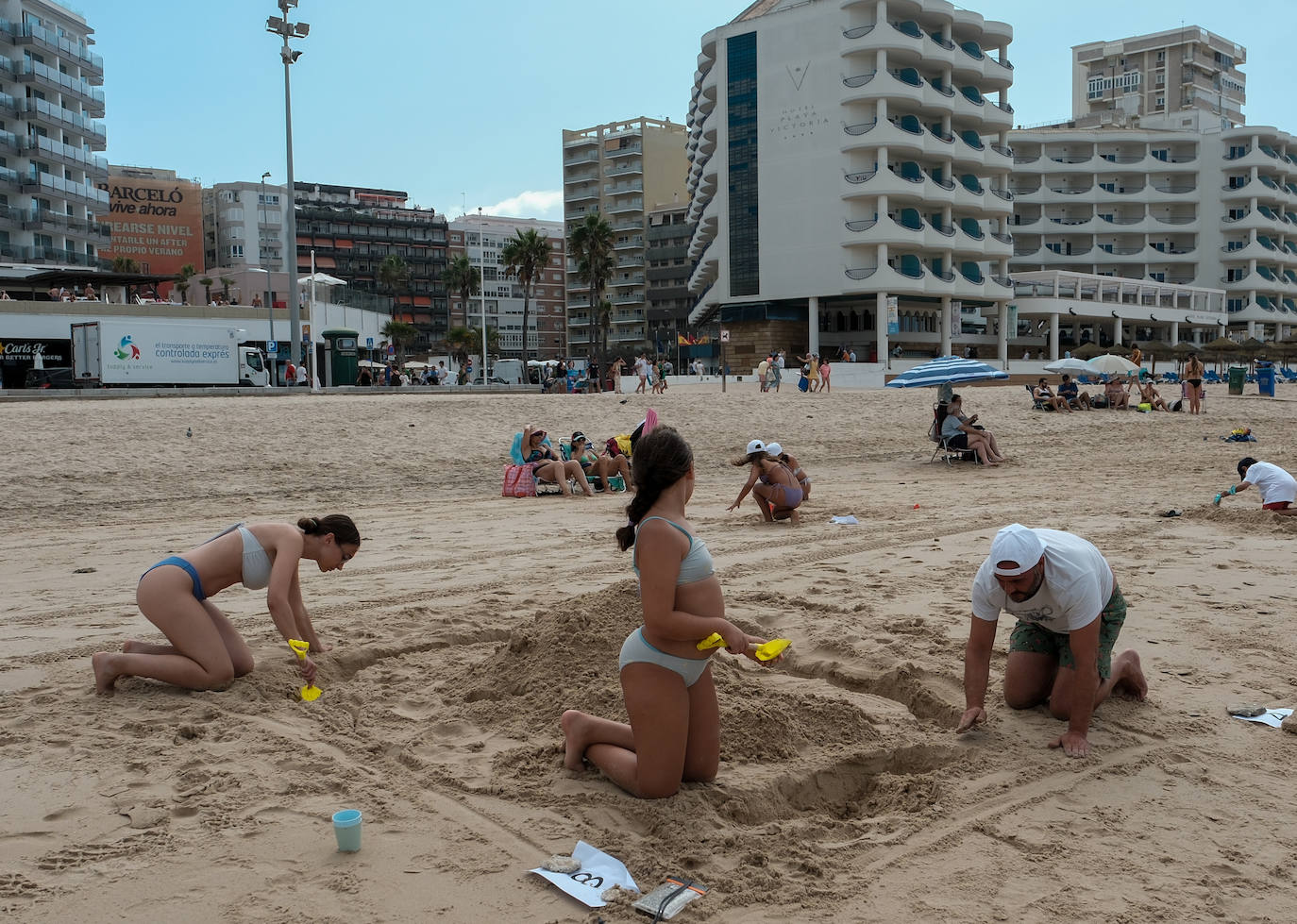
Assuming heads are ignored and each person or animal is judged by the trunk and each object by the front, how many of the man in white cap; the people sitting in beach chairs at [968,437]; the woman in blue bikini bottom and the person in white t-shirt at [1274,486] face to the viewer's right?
2

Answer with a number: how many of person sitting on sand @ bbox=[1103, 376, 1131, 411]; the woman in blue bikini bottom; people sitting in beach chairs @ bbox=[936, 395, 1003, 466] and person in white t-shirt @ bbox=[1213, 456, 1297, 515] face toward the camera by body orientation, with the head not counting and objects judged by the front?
1

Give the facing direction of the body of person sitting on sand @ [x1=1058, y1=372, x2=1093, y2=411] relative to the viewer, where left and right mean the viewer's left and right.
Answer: facing the viewer and to the right of the viewer

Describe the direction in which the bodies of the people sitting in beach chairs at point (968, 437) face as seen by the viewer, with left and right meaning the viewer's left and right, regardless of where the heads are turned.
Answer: facing to the right of the viewer

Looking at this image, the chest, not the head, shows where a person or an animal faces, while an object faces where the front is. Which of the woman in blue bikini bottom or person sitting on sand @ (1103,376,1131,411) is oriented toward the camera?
the person sitting on sand

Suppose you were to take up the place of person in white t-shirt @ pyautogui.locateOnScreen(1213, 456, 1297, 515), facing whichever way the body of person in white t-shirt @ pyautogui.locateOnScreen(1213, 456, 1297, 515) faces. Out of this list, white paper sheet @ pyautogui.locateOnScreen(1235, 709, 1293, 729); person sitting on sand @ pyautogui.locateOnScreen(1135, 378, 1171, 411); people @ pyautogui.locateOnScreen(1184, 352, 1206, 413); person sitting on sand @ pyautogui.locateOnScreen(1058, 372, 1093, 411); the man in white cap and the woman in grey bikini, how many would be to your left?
3

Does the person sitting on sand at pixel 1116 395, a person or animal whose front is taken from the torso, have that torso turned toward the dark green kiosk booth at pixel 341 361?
no

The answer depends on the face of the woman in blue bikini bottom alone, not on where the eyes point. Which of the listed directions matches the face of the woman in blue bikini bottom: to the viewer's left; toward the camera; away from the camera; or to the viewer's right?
to the viewer's right

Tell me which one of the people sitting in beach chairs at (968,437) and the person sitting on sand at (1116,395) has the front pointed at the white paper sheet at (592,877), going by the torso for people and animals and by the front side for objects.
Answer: the person sitting on sand at (1116,395)

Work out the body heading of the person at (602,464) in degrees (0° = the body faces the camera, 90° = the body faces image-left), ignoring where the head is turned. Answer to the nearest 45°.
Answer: approximately 315°

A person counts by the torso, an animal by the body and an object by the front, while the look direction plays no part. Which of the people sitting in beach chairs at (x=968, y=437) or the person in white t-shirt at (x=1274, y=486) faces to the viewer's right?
the people sitting in beach chairs at (x=968, y=437)

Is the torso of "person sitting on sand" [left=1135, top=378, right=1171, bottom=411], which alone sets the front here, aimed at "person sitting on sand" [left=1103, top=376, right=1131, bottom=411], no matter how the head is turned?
no

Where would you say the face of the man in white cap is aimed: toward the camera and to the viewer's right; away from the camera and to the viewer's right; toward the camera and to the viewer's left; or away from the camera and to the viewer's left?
toward the camera and to the viewer's left

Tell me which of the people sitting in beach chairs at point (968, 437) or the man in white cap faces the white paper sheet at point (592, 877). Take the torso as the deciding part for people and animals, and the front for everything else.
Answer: the man in white cap

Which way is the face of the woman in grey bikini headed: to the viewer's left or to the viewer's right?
to the viewer's right

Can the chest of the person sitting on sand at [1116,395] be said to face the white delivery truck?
no
